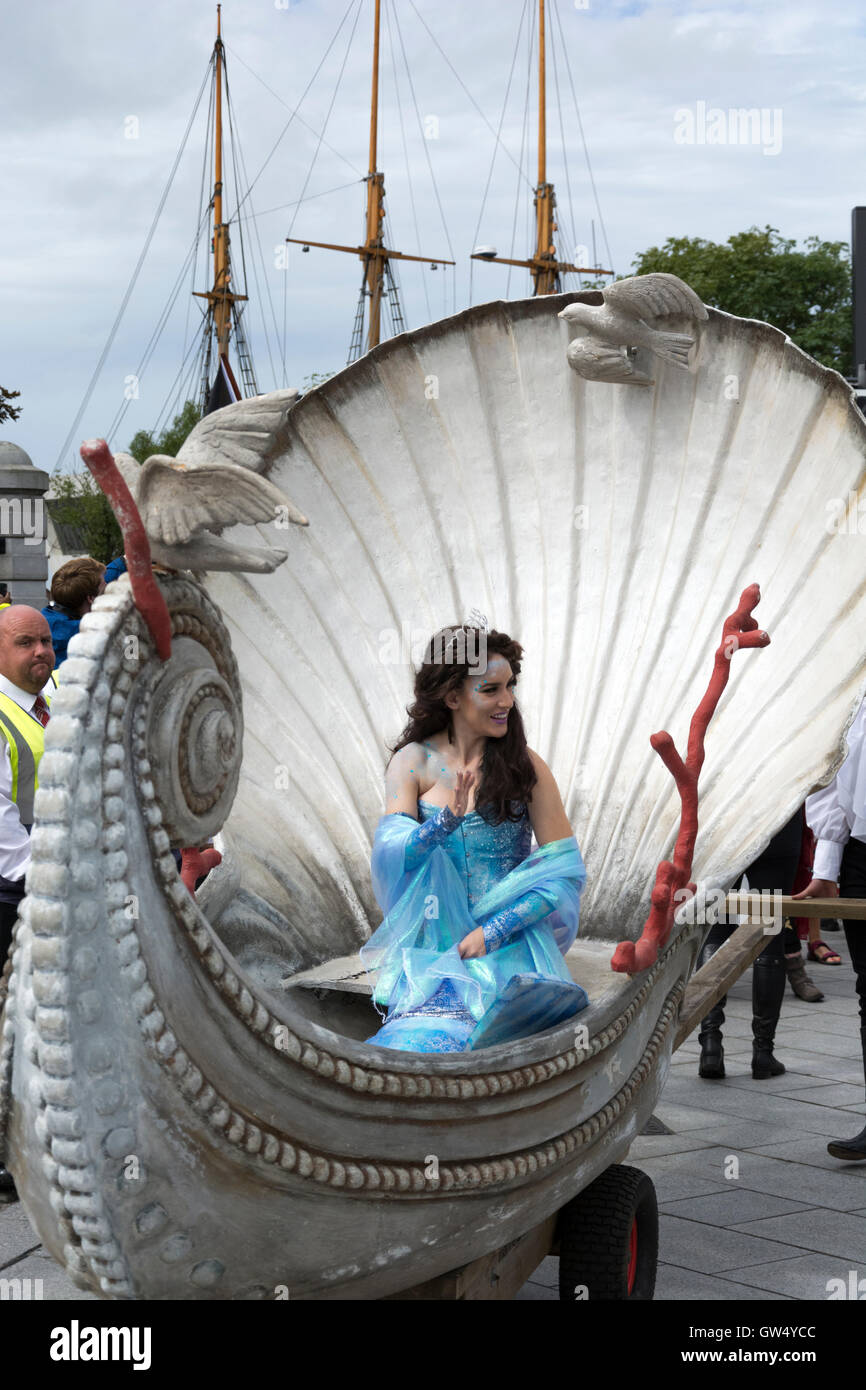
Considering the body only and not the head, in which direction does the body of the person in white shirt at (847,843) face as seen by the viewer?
to the viewer's left

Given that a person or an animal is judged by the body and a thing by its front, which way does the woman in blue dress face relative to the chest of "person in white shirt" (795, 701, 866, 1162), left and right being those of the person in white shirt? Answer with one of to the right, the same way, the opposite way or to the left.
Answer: to the left

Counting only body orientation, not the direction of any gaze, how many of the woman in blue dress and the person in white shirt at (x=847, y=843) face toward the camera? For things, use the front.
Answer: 1

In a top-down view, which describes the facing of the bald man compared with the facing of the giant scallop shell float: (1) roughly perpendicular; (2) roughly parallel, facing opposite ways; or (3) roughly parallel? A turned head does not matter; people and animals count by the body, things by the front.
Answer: roughly perpendicular

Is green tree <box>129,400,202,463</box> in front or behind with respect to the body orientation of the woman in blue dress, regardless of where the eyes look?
behind

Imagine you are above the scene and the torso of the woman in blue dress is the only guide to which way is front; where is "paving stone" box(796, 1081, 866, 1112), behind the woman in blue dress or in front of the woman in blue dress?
behind

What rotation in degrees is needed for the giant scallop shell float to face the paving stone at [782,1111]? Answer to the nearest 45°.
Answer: approximately 180°
